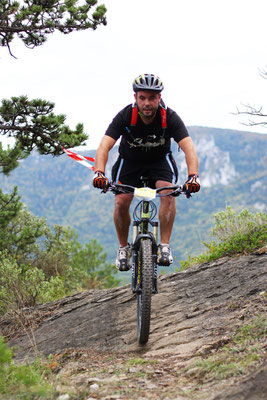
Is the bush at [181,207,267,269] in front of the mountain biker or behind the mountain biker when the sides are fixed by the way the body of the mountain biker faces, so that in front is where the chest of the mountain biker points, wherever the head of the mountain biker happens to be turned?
behind

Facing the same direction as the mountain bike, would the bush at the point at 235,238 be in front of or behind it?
behind

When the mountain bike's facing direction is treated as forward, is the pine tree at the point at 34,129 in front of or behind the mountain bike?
behind

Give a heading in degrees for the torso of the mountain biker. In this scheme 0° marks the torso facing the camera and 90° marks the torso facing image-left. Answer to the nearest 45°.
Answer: approximately 0°

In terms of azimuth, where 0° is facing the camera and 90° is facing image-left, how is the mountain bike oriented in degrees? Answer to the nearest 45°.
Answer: approximately 0°
